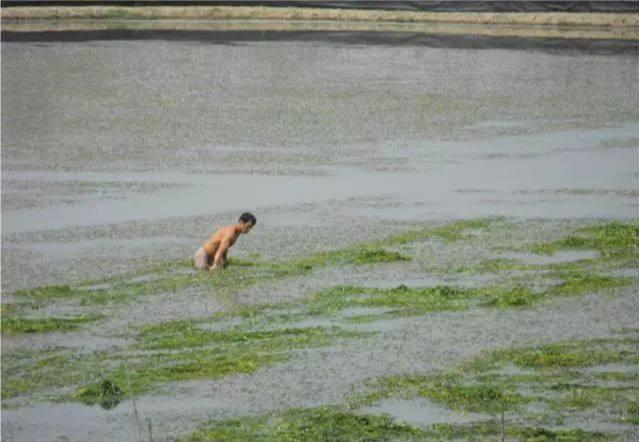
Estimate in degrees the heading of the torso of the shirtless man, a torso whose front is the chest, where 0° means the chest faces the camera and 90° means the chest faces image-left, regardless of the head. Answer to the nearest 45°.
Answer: approximately 270°
